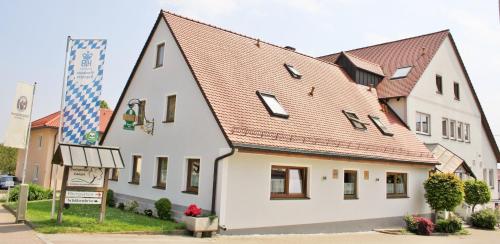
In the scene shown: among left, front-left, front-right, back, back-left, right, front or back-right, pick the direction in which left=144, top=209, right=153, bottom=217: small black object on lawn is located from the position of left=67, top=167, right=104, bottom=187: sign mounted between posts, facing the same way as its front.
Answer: back-left

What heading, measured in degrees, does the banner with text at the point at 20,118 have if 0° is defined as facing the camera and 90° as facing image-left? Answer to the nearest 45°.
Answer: approximately 0°

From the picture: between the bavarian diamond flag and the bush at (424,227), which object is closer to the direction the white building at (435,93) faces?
the bush

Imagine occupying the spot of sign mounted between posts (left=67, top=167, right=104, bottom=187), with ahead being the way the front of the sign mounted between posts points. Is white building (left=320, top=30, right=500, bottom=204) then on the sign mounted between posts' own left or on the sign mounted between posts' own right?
on the sign mounted between posts' own left

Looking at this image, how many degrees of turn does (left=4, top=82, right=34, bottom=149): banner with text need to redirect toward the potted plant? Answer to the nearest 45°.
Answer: approximately 45° to its left

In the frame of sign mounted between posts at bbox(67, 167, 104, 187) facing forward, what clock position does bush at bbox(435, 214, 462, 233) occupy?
The bush is roughly at 9 o'clock from the sign mounted between posts.

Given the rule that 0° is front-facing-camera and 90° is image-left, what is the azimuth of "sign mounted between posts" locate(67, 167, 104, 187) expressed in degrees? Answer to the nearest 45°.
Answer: approximately 0°

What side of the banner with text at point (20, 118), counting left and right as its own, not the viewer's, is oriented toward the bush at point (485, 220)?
left
